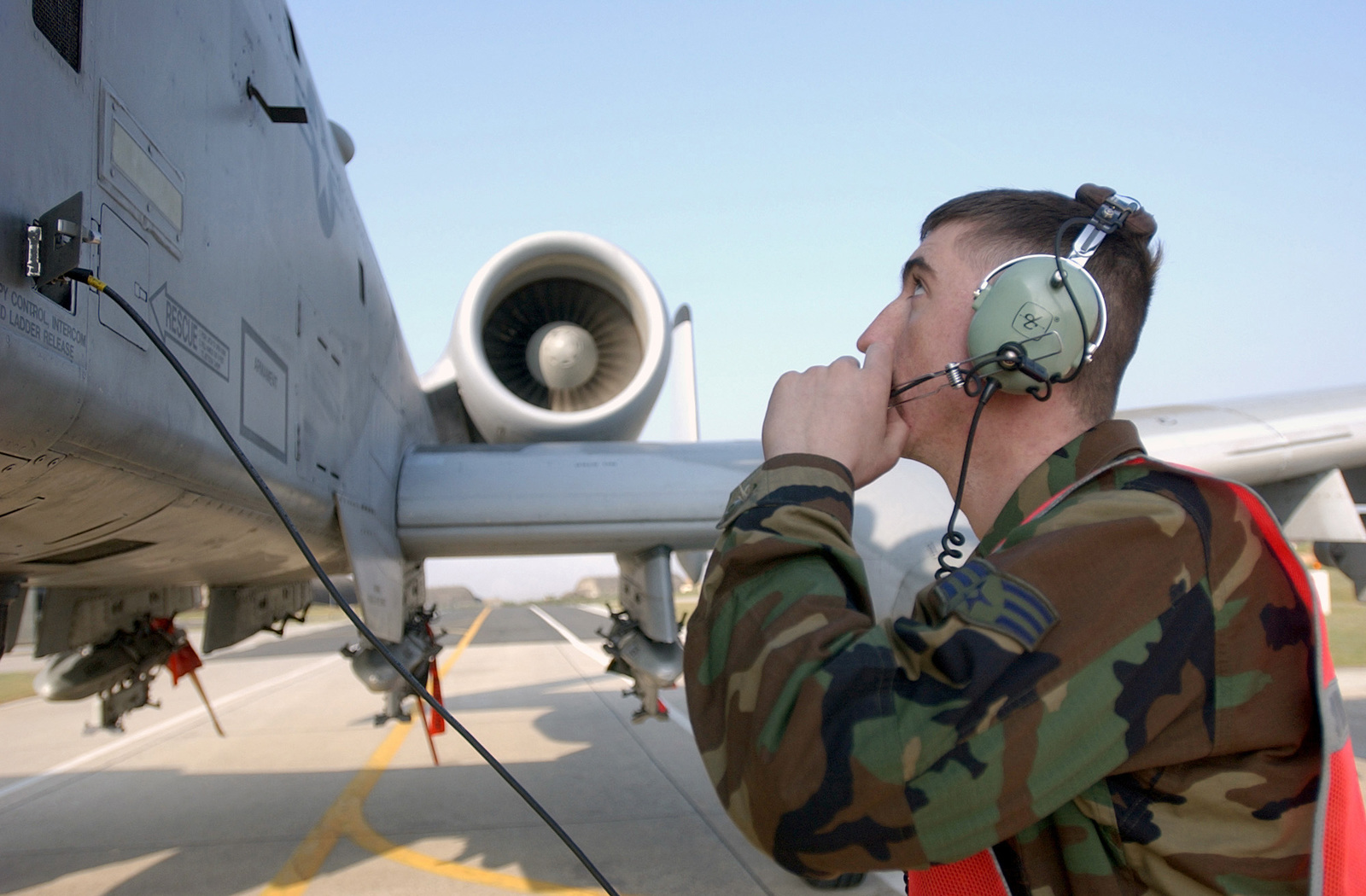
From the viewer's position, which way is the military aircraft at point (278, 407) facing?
facing the viewer
